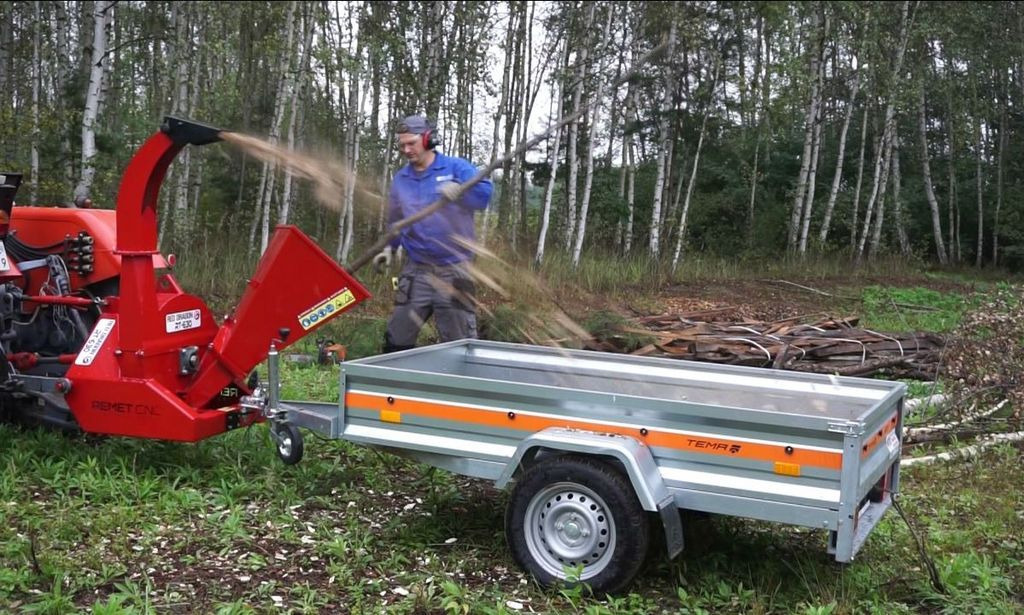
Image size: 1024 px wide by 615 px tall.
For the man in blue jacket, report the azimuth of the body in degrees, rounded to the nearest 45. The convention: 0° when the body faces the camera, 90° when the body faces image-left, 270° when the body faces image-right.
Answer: approximately 45°

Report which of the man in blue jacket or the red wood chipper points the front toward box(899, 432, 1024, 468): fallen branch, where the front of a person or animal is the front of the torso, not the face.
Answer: the red wood chipper

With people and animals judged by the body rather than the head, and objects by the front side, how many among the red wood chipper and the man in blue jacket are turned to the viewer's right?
1

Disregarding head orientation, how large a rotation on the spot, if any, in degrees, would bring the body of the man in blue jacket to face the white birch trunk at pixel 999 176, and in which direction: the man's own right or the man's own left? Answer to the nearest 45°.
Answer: approximately 180°

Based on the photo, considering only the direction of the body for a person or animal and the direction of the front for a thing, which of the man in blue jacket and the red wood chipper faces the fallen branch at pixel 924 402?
the red wood chipper

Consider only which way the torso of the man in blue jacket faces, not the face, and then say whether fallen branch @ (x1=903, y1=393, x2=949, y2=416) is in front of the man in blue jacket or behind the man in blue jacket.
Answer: behind

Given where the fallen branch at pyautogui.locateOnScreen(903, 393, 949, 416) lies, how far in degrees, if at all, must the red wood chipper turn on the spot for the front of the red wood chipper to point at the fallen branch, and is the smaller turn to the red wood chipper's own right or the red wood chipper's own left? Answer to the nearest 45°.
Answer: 0° — it already faces it

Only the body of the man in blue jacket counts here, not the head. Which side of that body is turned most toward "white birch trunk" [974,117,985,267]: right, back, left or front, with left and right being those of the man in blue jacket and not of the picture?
back

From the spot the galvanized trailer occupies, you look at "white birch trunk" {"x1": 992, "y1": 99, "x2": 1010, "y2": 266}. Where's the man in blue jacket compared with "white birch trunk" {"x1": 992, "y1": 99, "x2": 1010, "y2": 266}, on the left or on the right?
left

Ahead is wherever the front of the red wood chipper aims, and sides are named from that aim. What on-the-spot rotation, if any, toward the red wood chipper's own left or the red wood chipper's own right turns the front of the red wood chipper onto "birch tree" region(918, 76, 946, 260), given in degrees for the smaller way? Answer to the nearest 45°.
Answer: approximately 45° to the red wood chipper's own left

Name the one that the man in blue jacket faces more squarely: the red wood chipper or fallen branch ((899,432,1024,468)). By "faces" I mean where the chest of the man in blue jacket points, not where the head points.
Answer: the red wood chipper

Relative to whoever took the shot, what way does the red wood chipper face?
facing to the right of the viewer

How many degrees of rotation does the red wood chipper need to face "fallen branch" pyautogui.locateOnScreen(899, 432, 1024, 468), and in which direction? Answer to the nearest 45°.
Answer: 0° — it already faces it
